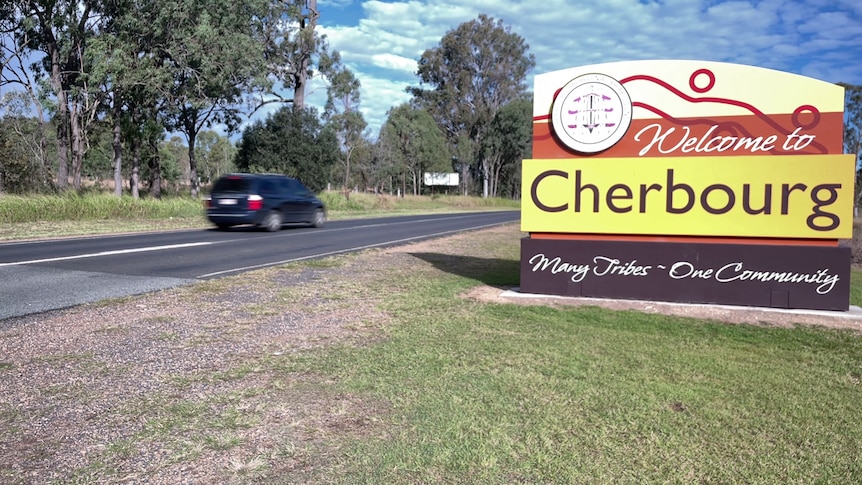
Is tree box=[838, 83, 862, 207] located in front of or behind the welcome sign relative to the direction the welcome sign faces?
behind

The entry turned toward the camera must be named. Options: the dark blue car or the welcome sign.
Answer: the welcome sign

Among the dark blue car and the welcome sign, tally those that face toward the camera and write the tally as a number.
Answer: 1

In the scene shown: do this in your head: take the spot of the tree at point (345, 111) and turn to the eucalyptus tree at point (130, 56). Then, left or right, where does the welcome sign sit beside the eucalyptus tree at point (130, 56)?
left

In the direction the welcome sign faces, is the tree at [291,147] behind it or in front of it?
behind

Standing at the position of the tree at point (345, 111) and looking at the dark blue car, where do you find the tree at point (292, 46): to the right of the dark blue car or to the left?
right

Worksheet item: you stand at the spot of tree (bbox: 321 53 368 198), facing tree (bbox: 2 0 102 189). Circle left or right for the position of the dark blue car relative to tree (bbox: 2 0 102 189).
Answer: left

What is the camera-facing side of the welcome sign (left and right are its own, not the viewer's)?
front

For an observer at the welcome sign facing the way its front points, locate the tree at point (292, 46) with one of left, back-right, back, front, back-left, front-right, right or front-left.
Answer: back-right

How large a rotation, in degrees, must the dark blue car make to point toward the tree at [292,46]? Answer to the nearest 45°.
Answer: approximately 45° to its left

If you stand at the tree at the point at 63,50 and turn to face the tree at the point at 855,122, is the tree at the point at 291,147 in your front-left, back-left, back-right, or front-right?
front-left

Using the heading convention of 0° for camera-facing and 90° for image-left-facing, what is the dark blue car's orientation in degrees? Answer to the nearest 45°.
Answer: approximately 225°

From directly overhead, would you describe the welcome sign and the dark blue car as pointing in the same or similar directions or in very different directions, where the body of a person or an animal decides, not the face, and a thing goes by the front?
very different directions

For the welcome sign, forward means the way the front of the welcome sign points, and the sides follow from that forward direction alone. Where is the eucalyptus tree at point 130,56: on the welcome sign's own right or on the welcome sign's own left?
on the welcome sign's own right
